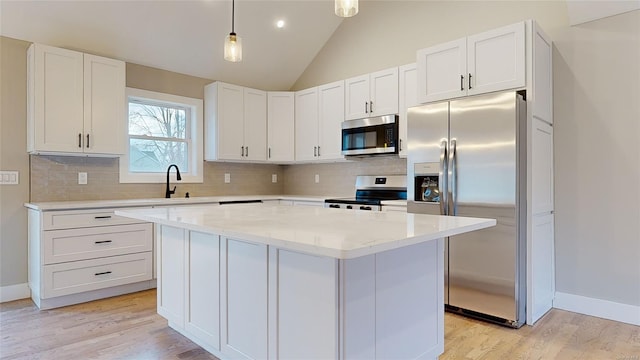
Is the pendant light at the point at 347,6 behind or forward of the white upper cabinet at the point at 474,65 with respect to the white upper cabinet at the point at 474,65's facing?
forward

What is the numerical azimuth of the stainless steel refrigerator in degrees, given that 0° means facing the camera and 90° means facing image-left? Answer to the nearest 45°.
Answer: approximately 45°

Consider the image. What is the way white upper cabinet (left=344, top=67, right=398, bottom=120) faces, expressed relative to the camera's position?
facing the viewer and to the left of the viewer

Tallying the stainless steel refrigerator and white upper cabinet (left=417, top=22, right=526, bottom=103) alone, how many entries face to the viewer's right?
0

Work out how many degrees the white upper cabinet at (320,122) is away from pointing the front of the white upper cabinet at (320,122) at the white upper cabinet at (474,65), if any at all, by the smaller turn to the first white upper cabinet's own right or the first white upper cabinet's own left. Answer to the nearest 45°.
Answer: approximately 90° to the first white upper cabinet's own left

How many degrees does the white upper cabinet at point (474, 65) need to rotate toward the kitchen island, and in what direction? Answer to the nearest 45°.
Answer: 0° — it already faces it

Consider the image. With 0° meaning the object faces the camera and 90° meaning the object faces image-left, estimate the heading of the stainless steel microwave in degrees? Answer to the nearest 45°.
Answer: approximately 45°

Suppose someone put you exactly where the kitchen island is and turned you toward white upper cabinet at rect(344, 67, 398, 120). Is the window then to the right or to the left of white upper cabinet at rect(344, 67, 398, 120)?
left

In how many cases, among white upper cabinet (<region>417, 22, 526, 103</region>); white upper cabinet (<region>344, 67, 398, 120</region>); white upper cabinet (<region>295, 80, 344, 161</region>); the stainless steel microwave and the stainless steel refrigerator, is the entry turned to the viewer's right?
0

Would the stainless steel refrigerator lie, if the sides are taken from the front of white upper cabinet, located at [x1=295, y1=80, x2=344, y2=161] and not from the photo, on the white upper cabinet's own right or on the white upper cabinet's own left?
on the white upper cabinet's own left

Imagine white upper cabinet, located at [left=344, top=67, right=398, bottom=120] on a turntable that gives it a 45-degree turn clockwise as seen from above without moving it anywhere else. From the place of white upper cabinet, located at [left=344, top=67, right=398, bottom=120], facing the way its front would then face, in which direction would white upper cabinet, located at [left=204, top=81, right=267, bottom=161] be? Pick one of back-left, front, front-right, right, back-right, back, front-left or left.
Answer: front

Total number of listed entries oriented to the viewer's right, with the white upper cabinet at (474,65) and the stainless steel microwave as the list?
0

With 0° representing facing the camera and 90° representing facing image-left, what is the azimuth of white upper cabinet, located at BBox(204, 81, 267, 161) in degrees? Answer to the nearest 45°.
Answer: approximately 315°
